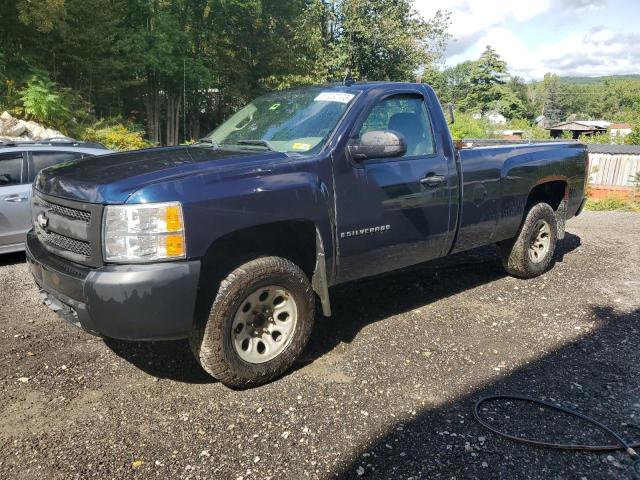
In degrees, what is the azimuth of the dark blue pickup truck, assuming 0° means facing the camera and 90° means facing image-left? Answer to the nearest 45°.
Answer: approximately 45°

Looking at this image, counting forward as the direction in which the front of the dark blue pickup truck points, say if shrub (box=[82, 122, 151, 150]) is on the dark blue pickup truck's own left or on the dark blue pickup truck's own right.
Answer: on the dark blue pickup truck's own right

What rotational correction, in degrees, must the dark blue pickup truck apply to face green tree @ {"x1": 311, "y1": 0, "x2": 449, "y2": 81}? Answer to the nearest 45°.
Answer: approximately 135° to its right

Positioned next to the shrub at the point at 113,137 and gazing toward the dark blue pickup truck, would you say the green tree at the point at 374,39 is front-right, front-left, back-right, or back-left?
back-left

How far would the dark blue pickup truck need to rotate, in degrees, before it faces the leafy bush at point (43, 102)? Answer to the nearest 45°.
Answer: approximately 90° to its right

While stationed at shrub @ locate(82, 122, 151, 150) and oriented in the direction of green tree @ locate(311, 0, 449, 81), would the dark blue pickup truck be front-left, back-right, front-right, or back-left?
back-right
